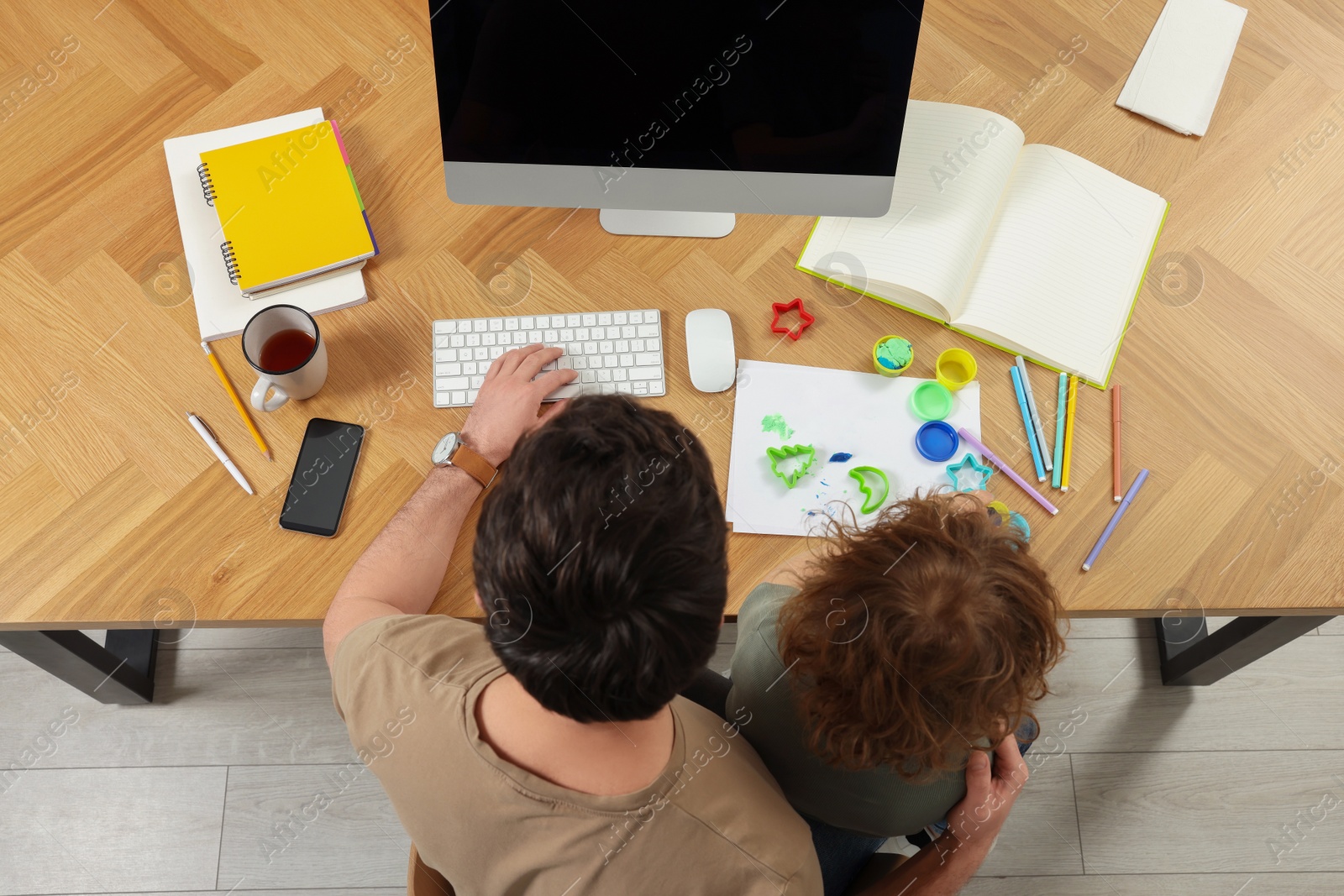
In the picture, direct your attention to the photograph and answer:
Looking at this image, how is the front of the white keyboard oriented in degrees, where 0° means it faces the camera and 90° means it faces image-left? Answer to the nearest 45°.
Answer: approximately 0°

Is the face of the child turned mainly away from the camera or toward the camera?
away from the camera

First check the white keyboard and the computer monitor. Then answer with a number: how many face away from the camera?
0

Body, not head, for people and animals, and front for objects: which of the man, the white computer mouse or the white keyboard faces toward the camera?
the white keyboard

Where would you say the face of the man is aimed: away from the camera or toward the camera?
away from the camera

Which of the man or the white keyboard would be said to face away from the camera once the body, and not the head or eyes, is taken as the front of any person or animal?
the man

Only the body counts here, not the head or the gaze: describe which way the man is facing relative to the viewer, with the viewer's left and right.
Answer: facing away from the viewer

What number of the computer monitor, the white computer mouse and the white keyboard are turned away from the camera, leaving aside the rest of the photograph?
1

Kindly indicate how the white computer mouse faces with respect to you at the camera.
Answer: facing away from the viewer
